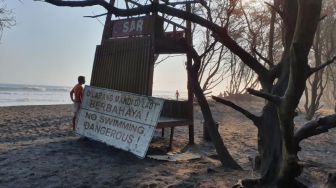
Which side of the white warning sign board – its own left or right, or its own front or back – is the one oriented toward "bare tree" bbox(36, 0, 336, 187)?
left

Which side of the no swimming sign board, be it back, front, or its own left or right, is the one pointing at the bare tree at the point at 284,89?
left
